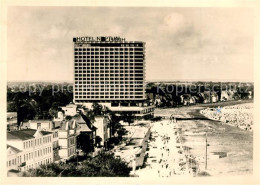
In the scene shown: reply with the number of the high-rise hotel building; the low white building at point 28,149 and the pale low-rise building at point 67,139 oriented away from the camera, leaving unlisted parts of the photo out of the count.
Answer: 0

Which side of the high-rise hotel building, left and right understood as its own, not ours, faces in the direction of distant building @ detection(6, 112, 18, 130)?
right

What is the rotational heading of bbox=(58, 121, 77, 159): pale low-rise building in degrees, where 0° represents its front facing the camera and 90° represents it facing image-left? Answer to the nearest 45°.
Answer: approximately 315°

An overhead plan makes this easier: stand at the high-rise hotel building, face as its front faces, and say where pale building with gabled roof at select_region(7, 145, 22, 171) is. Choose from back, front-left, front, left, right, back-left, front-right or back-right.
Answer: front

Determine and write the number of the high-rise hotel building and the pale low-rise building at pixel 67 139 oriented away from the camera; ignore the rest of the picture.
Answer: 0

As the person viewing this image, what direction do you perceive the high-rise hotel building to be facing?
facing the viewer

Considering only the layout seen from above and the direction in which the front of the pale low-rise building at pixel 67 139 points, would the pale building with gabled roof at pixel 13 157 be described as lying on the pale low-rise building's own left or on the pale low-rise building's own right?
on the pale low-rise building's own right

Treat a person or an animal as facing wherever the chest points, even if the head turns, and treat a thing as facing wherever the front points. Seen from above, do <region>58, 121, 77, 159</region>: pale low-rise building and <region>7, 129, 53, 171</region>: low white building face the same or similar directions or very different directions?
same or similar directions

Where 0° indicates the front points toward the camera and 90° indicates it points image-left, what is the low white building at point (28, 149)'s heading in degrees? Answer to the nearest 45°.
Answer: approximately 315°
